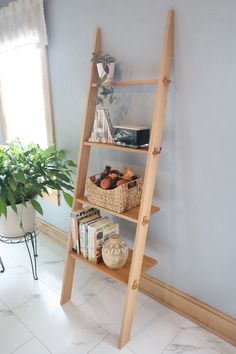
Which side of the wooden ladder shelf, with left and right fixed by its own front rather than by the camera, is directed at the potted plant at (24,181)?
right

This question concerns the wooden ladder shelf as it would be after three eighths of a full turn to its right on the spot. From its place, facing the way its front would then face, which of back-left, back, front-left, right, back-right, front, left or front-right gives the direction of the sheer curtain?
front-left

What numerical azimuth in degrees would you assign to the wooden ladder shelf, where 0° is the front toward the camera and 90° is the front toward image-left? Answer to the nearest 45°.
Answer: approximately 45°
